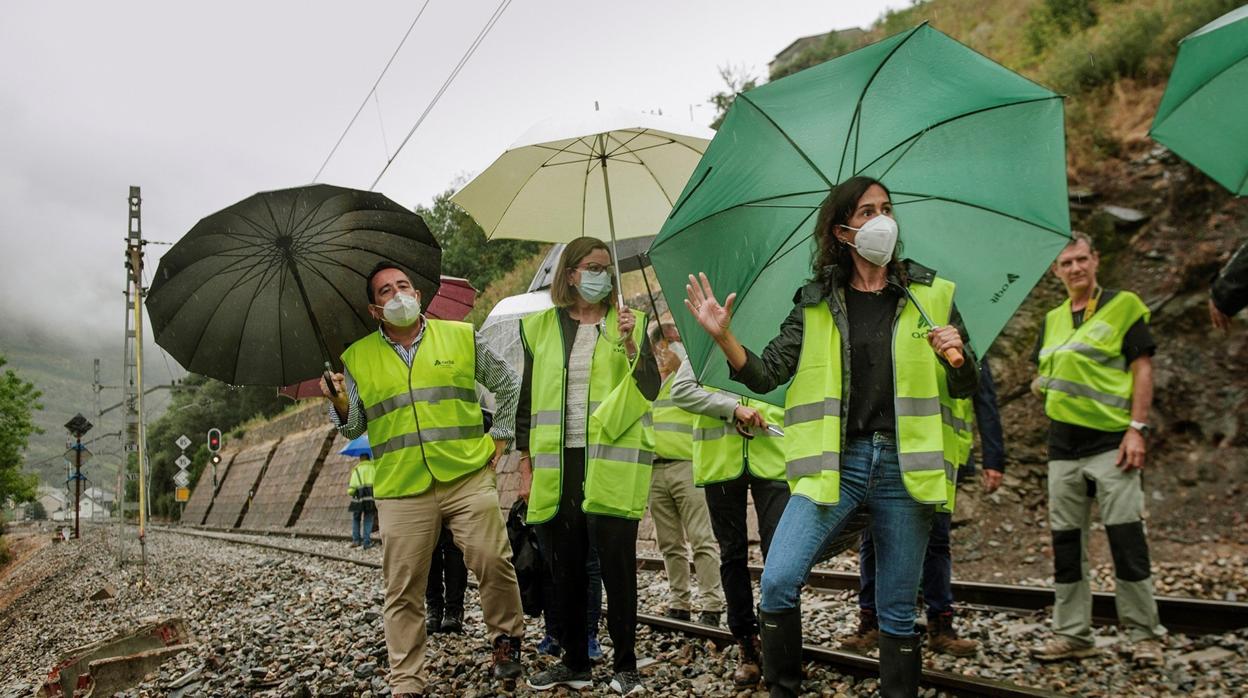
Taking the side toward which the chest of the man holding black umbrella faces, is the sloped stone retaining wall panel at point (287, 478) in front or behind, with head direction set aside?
behind

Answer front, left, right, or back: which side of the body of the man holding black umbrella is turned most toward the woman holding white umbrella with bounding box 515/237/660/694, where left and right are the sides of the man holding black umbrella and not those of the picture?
left

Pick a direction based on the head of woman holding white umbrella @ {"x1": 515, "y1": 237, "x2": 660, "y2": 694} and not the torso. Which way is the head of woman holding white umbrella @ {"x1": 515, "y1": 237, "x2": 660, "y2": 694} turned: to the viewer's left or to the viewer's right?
to the viewer's right

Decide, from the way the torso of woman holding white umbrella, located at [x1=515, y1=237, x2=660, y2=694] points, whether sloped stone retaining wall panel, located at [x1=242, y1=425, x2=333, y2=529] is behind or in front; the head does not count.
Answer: behind

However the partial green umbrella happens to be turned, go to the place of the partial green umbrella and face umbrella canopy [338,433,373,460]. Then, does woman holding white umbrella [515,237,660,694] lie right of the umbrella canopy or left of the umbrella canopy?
left

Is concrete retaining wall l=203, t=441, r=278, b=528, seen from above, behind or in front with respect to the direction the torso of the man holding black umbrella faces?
behind

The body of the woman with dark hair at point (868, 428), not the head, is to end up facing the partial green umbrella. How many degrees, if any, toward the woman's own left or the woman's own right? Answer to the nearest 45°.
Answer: approximately 135° to the woman's own left

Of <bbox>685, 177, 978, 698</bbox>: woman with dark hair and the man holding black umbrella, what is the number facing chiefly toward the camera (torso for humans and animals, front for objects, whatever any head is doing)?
2

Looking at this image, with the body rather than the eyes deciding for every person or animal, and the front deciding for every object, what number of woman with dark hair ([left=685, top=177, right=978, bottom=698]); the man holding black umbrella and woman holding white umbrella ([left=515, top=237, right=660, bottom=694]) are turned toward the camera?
3

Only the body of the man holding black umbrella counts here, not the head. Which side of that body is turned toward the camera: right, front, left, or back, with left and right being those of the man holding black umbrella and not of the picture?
front

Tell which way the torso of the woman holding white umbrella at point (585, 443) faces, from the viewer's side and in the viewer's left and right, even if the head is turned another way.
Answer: facing the viewer

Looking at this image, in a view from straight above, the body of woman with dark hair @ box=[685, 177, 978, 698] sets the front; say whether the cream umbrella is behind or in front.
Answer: behind

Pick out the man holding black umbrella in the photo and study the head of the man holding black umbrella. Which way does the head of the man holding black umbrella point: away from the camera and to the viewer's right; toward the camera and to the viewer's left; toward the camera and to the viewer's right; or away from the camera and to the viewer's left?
toward the camera and to the viewer's right

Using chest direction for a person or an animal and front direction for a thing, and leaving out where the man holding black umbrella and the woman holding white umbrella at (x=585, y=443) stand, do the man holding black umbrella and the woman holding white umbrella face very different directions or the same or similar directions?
same or similar directions

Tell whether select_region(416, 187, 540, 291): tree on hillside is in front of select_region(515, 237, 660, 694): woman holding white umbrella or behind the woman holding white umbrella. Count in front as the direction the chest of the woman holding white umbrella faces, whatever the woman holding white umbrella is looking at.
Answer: behind
